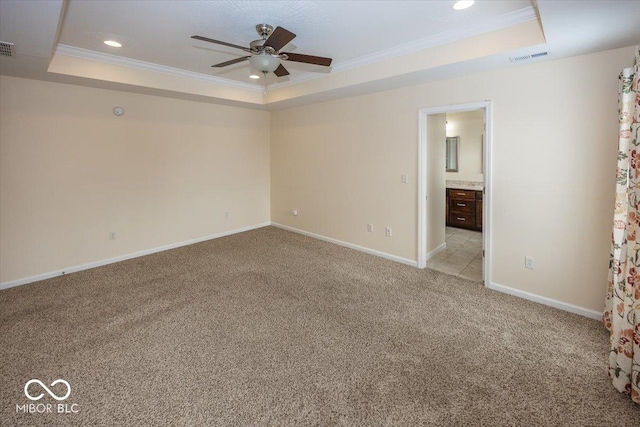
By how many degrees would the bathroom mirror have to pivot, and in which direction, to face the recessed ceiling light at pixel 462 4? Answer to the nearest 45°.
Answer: approximately 45° to its left

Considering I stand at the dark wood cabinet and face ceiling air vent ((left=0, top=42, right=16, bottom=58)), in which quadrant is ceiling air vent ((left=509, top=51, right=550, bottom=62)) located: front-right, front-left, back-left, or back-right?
front-left

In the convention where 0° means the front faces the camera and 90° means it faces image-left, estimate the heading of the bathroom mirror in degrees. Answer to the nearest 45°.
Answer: approximately 45°

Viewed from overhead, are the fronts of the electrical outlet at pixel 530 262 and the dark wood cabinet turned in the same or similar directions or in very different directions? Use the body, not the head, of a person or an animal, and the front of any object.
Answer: same or similar directions

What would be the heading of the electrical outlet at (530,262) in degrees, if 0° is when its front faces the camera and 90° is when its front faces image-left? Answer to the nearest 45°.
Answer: approximately 45°

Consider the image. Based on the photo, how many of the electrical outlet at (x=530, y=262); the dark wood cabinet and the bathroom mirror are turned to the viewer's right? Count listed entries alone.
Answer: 0

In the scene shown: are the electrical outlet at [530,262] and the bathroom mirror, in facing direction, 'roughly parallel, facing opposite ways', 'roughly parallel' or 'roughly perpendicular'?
roughly parallel

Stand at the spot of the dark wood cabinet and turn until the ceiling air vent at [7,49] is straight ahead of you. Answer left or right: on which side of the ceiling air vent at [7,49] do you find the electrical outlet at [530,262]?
left

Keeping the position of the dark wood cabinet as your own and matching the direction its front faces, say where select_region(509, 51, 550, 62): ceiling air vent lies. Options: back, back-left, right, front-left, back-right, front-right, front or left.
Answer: front-left

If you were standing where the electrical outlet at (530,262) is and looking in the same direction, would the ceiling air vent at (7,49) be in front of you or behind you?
in front

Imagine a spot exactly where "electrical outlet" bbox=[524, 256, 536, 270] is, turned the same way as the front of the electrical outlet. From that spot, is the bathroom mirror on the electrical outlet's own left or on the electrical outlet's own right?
on the electrical outlet's own right

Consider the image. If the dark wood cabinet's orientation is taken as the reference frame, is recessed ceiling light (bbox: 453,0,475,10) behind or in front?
in front

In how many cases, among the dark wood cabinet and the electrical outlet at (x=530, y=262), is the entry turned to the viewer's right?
0
